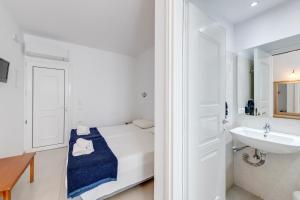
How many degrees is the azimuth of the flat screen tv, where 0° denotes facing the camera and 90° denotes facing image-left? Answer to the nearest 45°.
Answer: approximately 315°

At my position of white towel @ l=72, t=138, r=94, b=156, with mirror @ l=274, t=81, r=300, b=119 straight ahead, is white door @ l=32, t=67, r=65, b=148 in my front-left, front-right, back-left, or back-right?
back-left

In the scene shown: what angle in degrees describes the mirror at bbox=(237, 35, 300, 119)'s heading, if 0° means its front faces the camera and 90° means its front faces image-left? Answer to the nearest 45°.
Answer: approximately 45°
